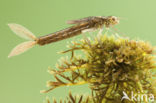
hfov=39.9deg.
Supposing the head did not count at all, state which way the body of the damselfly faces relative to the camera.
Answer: to the viewer's right
